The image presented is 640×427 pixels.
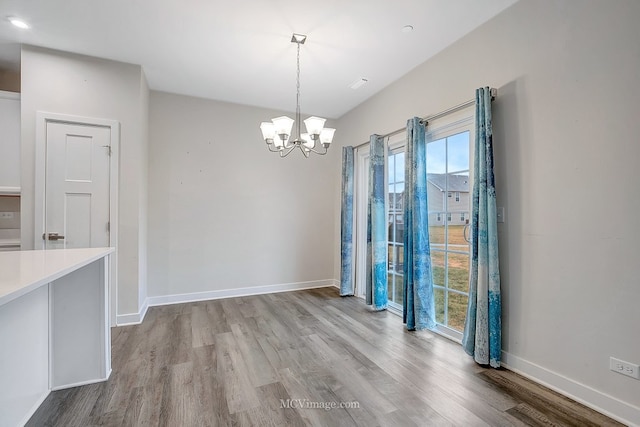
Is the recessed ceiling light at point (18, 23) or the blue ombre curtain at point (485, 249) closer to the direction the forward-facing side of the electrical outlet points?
the recessed ceiling light

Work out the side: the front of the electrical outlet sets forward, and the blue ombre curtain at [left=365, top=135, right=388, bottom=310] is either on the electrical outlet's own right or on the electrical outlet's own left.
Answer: on the electrical outlet's own right

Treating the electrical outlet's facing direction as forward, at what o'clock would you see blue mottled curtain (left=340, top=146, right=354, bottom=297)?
The blue mottled curtain is roughly at 2 o'clock from the electrical outlet.

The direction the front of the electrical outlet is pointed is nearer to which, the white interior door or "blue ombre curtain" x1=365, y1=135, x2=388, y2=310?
the white interior door

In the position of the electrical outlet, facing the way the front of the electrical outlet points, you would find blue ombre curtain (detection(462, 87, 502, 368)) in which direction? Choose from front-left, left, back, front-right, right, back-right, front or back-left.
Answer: front-right

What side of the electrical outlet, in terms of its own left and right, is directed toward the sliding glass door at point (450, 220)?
right

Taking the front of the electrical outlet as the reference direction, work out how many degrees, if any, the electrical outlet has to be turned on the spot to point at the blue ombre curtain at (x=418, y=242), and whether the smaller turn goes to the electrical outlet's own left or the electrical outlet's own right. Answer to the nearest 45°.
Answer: approximately 45° to the electrical outlet's own right

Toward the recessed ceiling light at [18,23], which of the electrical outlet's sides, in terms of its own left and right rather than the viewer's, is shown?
front

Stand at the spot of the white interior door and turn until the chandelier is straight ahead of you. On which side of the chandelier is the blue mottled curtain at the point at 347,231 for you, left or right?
left

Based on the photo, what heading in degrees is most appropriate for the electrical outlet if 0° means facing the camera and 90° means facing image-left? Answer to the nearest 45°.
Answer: approximately 45°

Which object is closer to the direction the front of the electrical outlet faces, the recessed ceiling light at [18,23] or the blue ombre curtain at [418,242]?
the recessed ceiling light

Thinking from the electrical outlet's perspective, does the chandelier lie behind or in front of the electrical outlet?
in front

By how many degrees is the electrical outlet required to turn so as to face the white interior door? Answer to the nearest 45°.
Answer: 0° — it already faces it

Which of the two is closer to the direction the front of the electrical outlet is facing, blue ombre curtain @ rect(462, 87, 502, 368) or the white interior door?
the white interior door

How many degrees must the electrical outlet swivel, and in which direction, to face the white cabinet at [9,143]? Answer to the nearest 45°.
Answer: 0° — it already faces it
